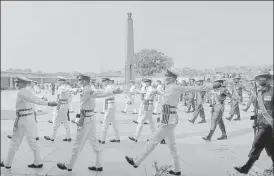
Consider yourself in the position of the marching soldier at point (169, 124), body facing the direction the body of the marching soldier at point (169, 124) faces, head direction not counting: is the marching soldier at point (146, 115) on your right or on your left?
on your right

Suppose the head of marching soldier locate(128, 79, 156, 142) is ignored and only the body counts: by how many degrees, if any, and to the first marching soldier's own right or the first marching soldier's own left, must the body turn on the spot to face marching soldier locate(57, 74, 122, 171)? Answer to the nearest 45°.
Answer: approximately 45° to the first marching soldier's own left

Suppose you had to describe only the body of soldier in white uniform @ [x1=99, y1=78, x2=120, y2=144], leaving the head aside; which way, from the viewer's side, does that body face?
to the viewer's left

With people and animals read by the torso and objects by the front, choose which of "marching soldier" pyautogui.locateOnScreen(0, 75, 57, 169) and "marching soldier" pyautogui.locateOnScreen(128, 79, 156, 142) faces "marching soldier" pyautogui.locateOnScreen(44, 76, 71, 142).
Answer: "marching soldier" pyautogui.locateOnScreen(128, 79, 156, 142)

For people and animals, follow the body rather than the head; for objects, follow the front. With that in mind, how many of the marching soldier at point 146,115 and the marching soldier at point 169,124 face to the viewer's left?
2

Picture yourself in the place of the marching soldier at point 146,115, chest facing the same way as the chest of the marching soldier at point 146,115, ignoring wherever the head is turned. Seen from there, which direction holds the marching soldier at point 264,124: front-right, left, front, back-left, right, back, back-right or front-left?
back-left

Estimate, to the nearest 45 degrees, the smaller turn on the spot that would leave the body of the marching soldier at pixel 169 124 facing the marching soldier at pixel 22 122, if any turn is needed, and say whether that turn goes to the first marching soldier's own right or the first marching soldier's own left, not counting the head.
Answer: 0° — they already face them

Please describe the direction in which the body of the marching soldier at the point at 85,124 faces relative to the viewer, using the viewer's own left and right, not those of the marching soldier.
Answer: facing to the left of the viewer

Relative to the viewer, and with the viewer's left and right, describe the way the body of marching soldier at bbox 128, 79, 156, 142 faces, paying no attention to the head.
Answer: facing to the left of the viewer

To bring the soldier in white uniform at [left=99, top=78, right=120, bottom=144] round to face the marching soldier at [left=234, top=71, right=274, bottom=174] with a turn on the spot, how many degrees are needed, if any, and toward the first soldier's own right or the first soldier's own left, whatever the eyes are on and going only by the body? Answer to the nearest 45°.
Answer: approximately 135° to the first soldier's own left

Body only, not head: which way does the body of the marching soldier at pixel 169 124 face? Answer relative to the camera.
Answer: to the viewer's left

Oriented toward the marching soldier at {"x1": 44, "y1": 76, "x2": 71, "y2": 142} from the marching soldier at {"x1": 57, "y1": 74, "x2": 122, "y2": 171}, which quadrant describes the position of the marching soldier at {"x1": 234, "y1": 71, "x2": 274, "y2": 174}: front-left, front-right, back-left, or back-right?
back-right

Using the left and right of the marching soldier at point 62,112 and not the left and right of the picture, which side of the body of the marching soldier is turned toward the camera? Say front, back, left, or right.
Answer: left
